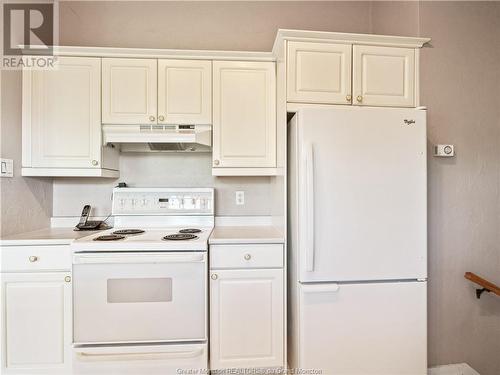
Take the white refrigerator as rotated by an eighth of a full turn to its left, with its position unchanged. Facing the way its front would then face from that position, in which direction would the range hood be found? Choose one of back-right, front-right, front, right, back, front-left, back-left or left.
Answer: back-right

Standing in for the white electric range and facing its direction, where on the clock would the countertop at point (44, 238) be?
The countertop is roughly at 4 o'clock from the white electric range.

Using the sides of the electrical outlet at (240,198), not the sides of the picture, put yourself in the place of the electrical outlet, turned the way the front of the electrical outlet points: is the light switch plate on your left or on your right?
on your right

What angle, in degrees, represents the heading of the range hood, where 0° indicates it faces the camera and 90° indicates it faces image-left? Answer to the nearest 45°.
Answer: approximately 0°

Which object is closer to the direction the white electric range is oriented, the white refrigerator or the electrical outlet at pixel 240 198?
the white refrigerator

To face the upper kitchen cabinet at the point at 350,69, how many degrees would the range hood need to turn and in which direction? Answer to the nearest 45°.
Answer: approximately 45° to its left

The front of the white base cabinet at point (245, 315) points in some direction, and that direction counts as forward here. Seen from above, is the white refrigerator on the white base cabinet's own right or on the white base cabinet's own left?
on the white base cabinet's own left

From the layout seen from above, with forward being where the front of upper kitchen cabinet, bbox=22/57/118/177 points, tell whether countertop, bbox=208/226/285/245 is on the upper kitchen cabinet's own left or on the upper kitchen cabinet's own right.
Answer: on the upper kitchen cabinet's own left
